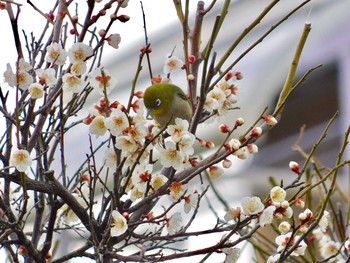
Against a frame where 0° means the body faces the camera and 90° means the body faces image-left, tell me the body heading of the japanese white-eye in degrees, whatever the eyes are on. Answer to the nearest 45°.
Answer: approximately 45°
